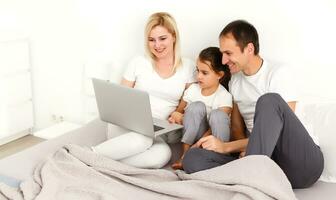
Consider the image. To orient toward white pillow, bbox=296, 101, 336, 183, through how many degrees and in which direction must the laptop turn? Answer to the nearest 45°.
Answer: approximately 45° to its right

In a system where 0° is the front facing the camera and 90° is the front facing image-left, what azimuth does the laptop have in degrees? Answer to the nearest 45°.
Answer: approximately 225°

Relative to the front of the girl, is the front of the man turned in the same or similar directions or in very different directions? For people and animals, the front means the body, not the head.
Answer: same or similar directions

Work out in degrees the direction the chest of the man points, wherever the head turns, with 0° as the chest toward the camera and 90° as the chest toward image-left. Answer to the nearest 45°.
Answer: approximately 45°

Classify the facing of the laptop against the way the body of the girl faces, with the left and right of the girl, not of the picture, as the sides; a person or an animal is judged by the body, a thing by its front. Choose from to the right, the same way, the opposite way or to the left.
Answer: the opposite way

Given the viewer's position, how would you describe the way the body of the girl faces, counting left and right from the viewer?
facing the viewer and to the left of the viewer

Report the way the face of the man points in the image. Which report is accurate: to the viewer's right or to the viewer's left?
to the viewer's left

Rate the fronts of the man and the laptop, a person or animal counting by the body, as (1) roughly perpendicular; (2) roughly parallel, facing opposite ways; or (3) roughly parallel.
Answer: roughly parallel, facing opposite ways

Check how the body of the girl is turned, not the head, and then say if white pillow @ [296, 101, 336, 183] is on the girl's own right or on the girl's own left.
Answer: on the girl's own left
